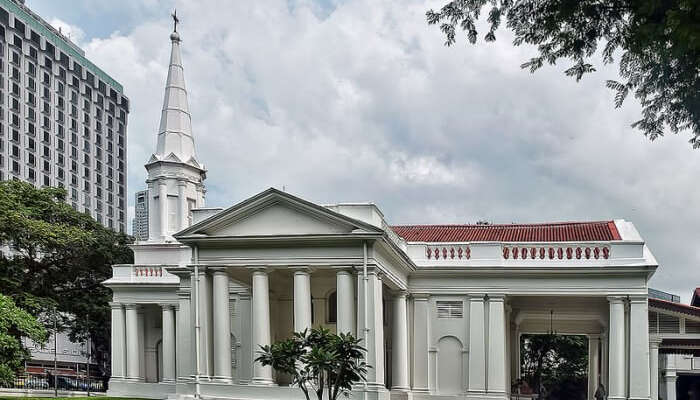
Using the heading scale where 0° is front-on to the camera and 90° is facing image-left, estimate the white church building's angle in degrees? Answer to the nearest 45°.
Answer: approximately 0°

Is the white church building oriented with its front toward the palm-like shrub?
yes

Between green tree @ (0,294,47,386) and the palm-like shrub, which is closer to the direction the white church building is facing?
the palm-like shrub

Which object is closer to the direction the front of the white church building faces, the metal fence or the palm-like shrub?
the palm-like shrub
